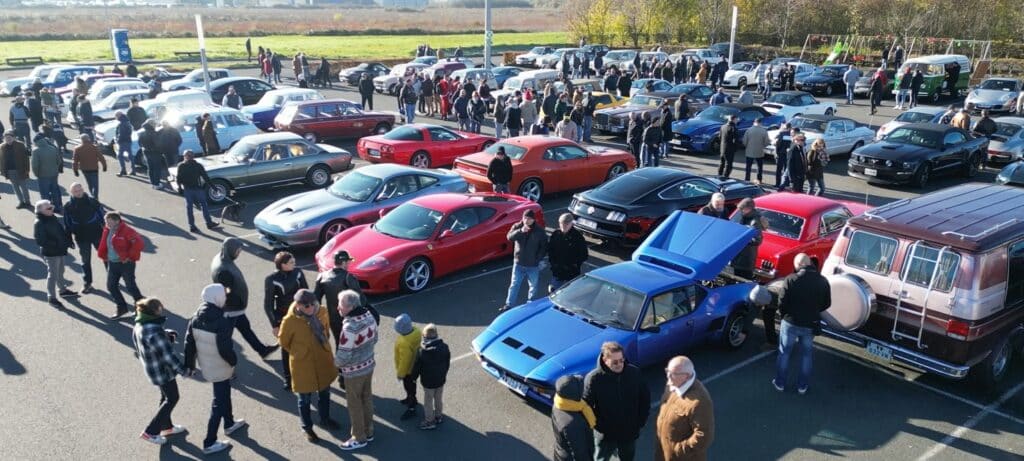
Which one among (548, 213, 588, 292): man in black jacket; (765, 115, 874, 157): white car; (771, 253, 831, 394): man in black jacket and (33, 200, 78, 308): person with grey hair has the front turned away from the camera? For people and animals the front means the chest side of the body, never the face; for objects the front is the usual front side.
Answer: (771, 253, 831, 394): man in black jacket

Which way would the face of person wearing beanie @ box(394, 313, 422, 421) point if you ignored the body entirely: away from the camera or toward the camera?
away from the camera

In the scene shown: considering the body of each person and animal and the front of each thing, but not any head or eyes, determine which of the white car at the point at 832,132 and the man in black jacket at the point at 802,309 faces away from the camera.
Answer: the man in black jacket

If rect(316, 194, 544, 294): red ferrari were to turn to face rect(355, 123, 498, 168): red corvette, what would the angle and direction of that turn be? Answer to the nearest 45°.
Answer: approximately 135° to its right

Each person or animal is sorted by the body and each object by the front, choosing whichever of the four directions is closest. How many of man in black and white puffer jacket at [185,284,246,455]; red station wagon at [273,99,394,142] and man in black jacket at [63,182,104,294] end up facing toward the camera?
1

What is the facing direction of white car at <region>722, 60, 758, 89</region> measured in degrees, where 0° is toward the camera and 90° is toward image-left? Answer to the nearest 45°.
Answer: approximately 45°

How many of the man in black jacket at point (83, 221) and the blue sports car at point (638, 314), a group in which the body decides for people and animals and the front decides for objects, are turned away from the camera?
0

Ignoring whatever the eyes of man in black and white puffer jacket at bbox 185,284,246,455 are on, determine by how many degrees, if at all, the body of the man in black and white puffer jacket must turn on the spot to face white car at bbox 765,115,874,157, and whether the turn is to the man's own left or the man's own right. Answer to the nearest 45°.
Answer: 0° — they already face it

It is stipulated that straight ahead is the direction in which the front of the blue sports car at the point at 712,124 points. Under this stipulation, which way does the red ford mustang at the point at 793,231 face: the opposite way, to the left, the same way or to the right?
the opposite way

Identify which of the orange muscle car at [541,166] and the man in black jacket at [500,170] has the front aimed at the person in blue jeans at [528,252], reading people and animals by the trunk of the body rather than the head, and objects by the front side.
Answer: the man in black jacket

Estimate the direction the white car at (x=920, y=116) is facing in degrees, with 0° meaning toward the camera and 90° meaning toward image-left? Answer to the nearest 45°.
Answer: approximately 45°
